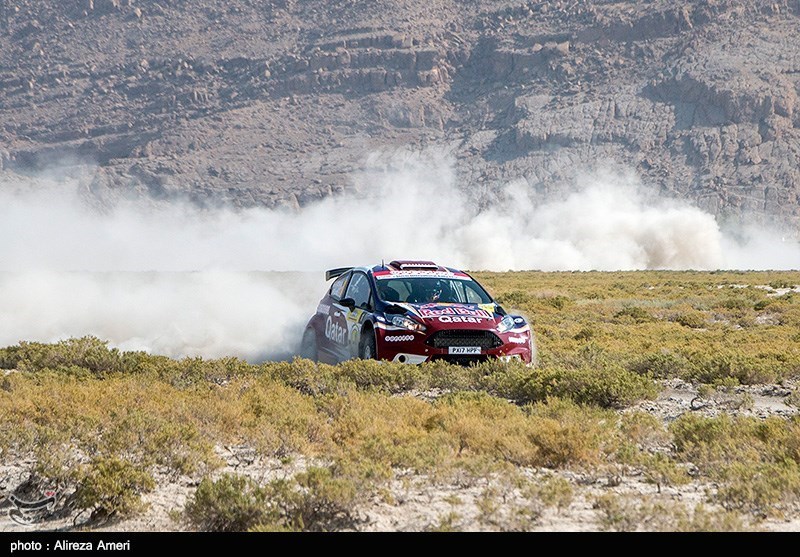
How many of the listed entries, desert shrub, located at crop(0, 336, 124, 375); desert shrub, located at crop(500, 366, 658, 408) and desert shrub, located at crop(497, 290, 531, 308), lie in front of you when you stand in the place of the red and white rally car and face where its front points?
1

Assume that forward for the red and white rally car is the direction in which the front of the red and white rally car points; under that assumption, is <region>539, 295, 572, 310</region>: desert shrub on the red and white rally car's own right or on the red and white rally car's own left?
on the red and white rally car's own left

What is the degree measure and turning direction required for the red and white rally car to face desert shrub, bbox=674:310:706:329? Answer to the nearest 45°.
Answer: approximately 90° to its left

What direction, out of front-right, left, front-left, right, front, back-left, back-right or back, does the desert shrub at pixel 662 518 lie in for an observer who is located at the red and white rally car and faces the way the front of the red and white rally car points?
front-right

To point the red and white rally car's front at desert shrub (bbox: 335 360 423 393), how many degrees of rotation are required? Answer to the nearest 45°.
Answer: approximately 45° to its right

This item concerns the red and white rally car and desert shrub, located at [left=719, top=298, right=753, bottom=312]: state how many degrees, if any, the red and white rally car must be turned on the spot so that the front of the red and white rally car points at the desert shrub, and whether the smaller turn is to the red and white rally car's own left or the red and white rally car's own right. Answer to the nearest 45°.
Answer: approximately 90° to the red and white rally car's own left

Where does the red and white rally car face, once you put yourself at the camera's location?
facing the viewer and to the right of the viewer

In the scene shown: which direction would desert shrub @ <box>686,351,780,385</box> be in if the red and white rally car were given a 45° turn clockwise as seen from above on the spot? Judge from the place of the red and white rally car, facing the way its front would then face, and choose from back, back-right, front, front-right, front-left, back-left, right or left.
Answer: left

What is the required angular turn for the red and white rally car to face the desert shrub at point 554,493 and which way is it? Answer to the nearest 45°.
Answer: approximately 45° to its right

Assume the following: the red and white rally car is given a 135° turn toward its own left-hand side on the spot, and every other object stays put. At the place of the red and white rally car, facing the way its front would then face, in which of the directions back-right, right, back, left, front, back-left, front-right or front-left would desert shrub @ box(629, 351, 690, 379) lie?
right

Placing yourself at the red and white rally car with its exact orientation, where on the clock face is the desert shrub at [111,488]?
The desert shrub is roughly at 2 o'clock from the red and white rally car.

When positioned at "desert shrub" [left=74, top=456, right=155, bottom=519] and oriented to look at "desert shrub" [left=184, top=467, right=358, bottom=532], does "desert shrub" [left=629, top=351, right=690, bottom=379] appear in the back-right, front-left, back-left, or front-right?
front-left

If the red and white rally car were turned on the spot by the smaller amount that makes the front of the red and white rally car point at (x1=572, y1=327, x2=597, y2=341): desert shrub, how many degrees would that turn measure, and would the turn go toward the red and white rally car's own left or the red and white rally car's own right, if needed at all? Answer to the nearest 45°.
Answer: approximately 90° to the red and white rally car's own left

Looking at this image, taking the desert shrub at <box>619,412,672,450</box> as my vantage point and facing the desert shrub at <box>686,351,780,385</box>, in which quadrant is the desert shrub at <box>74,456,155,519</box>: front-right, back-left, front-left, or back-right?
back-left
